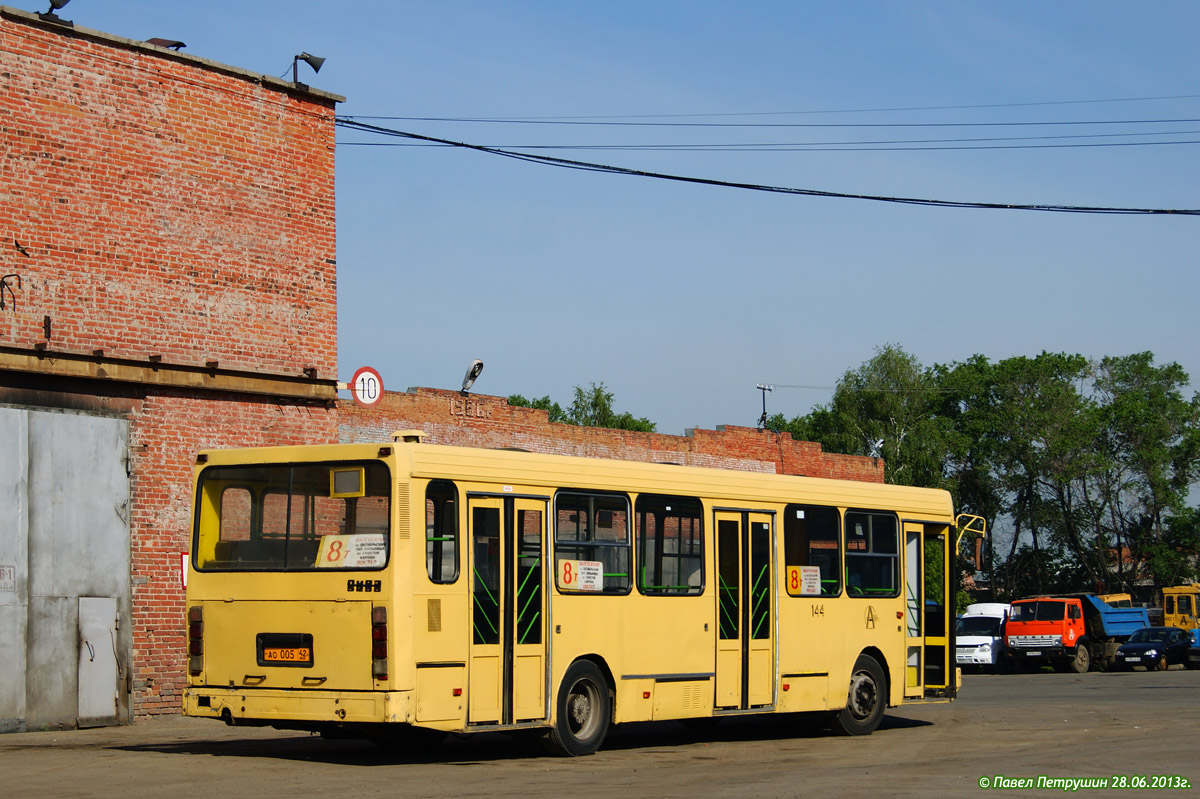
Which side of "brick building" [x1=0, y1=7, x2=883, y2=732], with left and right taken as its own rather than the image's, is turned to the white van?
left

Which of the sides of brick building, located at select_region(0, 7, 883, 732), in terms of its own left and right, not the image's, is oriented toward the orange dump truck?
left

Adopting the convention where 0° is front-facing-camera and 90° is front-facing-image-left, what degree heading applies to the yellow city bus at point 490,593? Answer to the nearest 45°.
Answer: approximately 225°

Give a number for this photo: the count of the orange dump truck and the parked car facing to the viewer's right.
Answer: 0

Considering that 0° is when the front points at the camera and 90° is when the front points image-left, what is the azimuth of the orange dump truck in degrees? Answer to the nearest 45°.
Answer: approximately 45°

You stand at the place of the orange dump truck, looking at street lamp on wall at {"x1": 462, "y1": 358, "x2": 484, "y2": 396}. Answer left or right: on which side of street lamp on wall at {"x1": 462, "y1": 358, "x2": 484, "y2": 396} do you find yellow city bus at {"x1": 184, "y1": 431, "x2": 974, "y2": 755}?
left

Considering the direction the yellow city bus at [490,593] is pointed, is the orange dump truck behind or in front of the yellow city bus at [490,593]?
in front

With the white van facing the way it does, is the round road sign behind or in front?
in front
